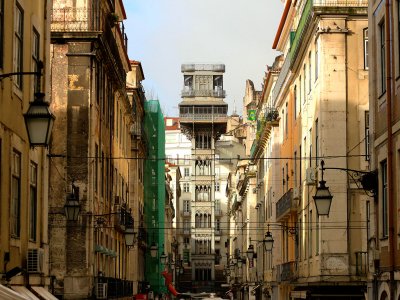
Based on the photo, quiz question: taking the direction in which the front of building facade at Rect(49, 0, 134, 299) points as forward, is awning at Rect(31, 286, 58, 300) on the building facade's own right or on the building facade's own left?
on the building facade's own right

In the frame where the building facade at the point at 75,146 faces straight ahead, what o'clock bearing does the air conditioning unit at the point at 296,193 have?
The air conditioning unit is roughly at 11 o'clock from the building facade.

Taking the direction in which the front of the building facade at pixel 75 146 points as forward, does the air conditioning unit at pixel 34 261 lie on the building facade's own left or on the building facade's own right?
on the building facade's own right

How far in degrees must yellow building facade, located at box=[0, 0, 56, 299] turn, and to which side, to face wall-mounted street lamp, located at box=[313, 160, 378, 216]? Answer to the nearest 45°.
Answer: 0° — it already faces it

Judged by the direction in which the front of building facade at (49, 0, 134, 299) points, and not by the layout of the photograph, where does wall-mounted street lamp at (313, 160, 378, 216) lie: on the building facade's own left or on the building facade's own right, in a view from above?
on the building facade's own right

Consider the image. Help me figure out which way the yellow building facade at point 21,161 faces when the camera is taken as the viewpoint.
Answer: facing to the right of the viewer

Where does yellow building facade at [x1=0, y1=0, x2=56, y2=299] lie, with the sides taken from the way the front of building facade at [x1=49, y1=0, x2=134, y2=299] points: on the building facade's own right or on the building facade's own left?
on the building facade's own right

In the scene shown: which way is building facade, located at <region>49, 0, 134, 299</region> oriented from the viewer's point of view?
to the viewer's right

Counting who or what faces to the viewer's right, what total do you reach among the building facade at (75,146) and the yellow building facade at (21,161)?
2

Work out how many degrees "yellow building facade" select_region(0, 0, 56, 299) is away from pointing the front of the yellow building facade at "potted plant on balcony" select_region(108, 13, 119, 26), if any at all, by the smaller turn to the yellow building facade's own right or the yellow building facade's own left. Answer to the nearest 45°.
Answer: approximately 90° to the yellow building facade's own left
